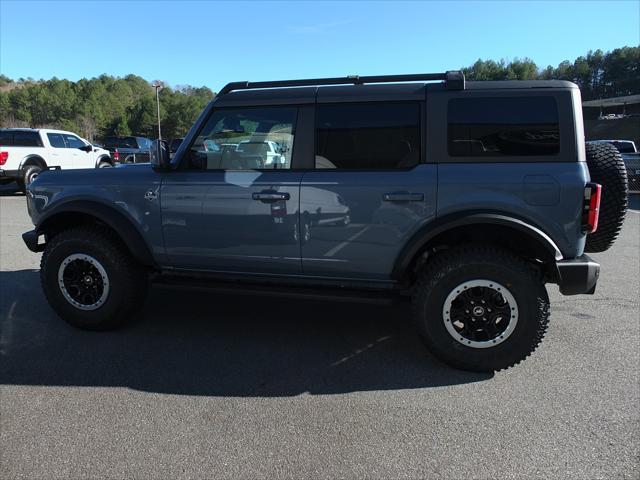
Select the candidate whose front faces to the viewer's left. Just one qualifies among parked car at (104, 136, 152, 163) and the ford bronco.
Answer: the ford bronco

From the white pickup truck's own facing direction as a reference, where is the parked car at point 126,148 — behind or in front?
in front

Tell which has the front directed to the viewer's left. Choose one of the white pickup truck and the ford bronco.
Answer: the ford bronco

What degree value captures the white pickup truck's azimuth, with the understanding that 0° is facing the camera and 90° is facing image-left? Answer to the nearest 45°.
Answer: approximately 225°

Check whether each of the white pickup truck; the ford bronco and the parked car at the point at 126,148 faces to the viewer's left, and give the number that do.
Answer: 1

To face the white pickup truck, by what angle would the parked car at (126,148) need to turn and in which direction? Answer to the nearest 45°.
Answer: approximately 135° to its right

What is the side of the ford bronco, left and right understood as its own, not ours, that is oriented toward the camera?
left

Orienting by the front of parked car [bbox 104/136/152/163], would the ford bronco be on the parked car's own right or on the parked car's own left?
on the parked car's own right

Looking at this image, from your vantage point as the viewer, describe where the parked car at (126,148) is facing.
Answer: facing away from the viewer and to the right of the viewer
